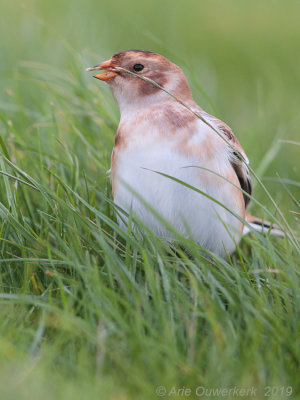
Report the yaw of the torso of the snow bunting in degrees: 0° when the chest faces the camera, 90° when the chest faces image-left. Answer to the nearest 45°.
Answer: approximately 45°
